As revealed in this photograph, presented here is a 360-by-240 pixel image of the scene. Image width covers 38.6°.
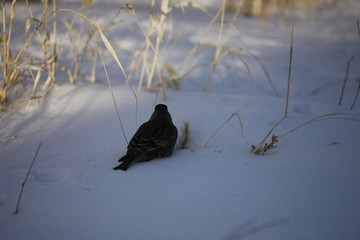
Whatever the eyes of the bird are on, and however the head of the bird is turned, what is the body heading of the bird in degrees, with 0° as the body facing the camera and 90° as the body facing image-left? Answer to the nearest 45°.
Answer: approximately 225°
